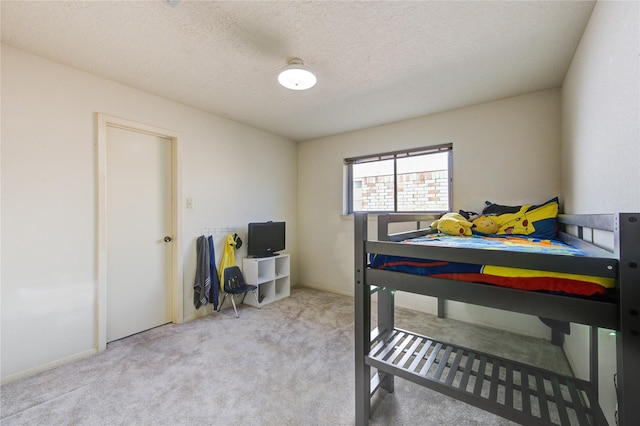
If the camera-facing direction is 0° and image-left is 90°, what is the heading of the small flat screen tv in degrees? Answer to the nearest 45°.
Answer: approximately 315°

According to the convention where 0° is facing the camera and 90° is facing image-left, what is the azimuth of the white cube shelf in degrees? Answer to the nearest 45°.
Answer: approximately 315°

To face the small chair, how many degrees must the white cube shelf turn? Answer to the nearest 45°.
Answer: approximately 90° to its right

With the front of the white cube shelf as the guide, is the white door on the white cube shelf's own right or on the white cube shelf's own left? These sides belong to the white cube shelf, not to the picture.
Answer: on the white cube shelf's own right
